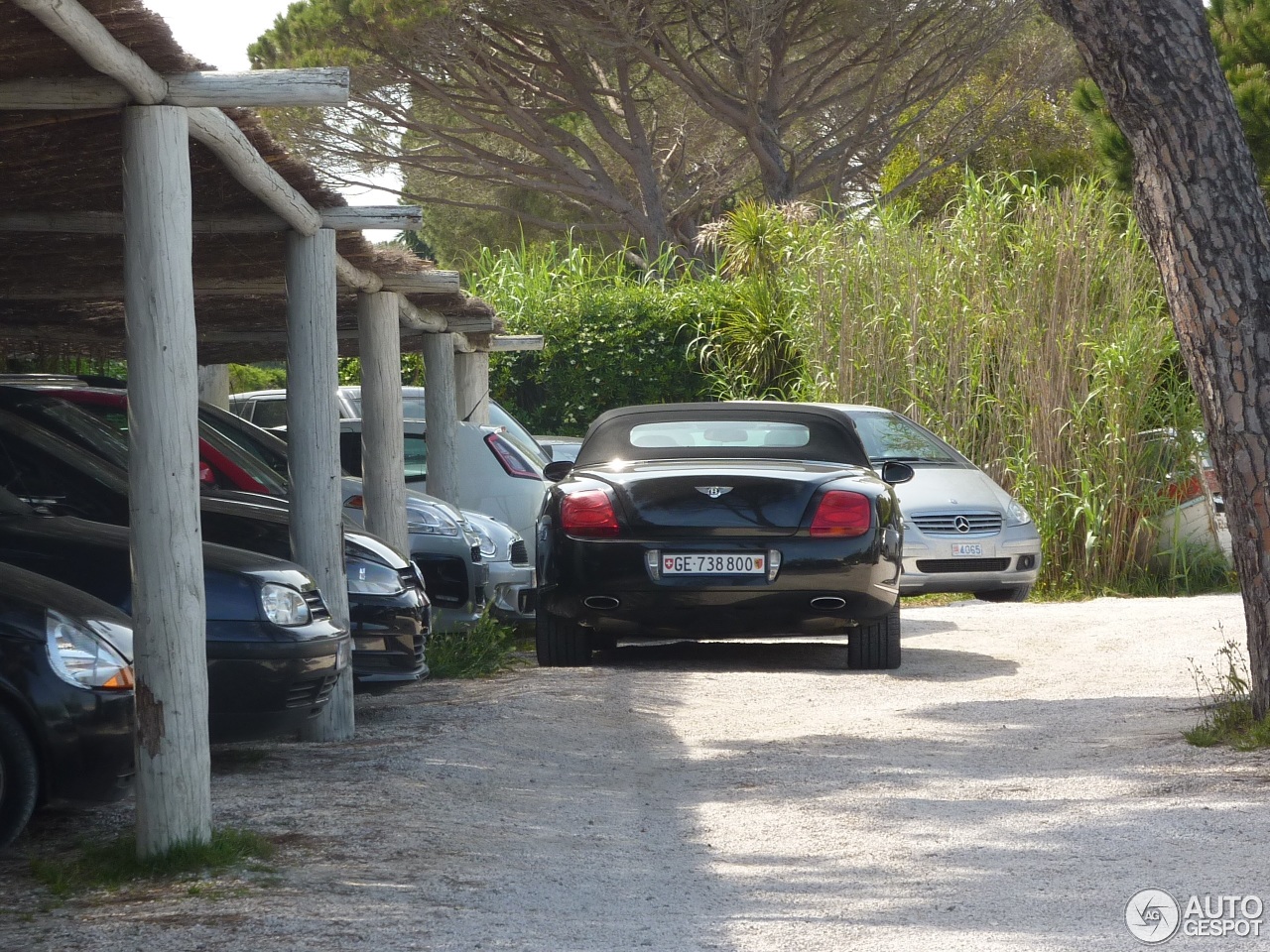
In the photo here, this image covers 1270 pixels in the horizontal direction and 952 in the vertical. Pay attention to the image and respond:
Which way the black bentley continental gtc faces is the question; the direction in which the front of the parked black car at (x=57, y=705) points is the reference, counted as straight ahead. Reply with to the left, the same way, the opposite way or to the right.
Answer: to the left

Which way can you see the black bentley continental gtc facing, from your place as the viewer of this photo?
facing away from the viewer

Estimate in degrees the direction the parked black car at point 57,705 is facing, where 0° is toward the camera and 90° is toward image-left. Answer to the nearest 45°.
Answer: approximately 270°

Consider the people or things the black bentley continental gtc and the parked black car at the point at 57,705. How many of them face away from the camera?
1

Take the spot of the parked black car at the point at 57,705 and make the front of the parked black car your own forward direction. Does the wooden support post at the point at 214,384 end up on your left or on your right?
on your left

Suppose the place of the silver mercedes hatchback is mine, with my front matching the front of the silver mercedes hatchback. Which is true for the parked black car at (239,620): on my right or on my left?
on my right

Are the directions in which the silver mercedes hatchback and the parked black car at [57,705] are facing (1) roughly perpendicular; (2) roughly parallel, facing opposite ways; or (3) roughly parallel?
roughly perpendicular

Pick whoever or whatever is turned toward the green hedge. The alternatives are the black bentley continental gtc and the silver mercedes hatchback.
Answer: the black bentley continental gtc

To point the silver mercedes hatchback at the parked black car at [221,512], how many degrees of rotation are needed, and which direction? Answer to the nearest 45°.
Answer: approximately 90° to its right

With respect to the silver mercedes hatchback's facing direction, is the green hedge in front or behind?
behind

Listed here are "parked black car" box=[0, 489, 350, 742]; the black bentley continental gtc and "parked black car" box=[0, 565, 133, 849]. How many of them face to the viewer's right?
2
